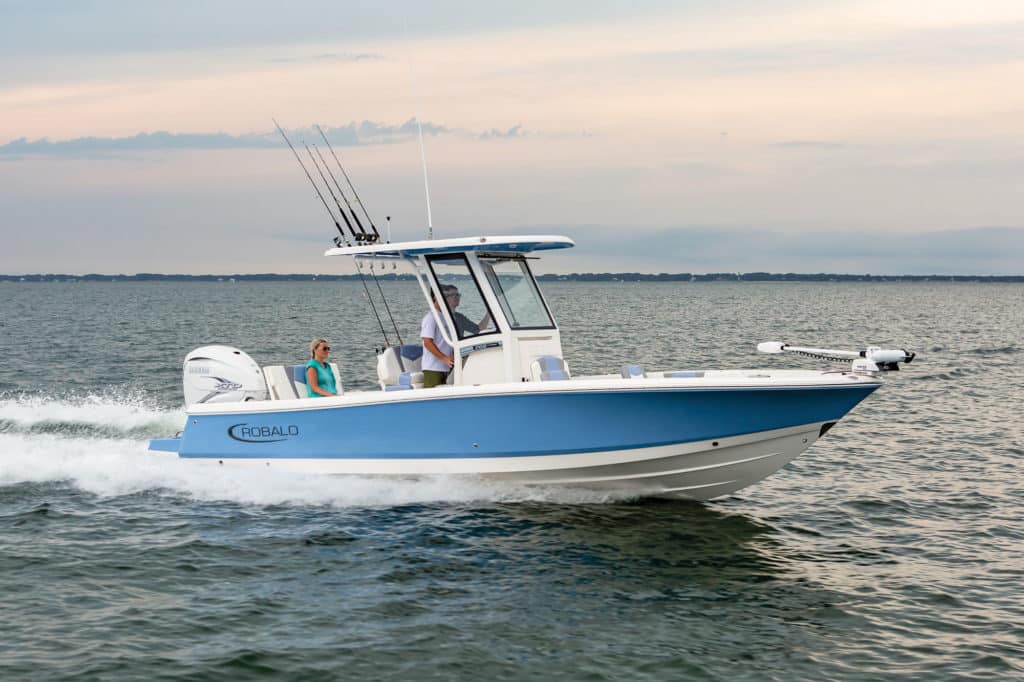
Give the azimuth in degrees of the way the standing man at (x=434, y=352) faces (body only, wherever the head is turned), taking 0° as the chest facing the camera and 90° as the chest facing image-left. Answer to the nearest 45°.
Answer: approximately 270°

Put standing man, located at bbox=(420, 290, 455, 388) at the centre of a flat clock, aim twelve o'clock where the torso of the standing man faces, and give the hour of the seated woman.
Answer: The seated woman is roughly at 7 o'clock from the standing man.
